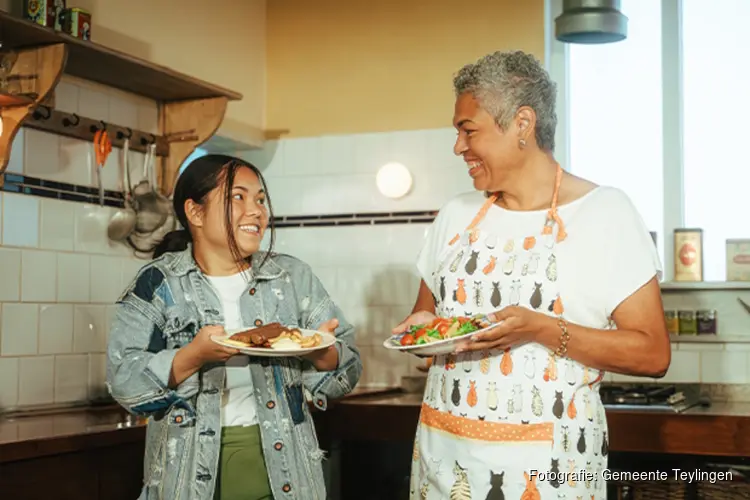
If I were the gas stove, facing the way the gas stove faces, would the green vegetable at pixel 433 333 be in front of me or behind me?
in front

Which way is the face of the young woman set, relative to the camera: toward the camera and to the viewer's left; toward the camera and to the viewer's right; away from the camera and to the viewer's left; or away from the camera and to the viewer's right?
toward the camera and to the viewer's right

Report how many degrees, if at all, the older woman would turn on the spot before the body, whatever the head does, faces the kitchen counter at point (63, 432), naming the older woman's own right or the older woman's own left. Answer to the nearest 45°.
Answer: approximately 45° to the older woman's own right

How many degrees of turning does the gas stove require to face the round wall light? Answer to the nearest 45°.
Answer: approximately 90° to its right

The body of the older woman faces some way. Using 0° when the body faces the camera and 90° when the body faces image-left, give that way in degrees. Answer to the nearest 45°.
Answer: approximately 45°

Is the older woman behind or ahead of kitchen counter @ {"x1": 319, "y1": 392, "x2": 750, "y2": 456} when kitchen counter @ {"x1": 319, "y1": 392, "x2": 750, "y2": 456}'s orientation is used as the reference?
ahead

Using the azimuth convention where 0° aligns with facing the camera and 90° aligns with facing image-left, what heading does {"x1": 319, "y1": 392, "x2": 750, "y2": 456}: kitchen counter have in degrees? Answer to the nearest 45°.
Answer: approximately 0°

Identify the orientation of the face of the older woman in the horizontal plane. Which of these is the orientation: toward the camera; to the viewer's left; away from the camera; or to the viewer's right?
to the viewer's left

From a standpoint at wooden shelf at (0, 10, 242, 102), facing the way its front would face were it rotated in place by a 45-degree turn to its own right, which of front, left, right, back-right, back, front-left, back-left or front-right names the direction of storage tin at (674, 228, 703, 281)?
left

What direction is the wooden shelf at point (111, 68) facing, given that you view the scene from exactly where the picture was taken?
facing the viewer and to the right of the viewer
